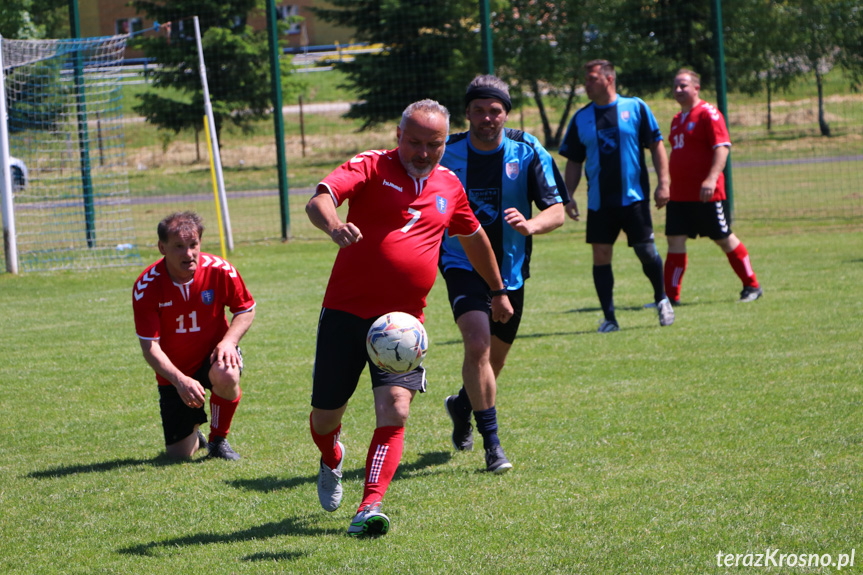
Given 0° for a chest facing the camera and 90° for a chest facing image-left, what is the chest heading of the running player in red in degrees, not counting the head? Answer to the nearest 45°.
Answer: approximately 315°

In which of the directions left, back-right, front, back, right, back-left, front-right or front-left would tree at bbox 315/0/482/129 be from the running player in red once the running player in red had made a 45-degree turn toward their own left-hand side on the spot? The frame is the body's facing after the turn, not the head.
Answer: left

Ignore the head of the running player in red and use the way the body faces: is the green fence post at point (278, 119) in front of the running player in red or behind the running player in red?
behind

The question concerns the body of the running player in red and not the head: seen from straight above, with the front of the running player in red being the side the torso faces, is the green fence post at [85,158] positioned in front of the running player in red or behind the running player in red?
behind

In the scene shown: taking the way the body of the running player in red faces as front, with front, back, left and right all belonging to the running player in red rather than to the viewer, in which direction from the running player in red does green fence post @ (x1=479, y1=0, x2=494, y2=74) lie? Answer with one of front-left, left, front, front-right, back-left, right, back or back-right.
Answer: back-left

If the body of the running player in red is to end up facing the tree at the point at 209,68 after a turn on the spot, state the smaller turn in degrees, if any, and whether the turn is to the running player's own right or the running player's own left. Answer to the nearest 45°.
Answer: approximately 135° to the running player's own left
